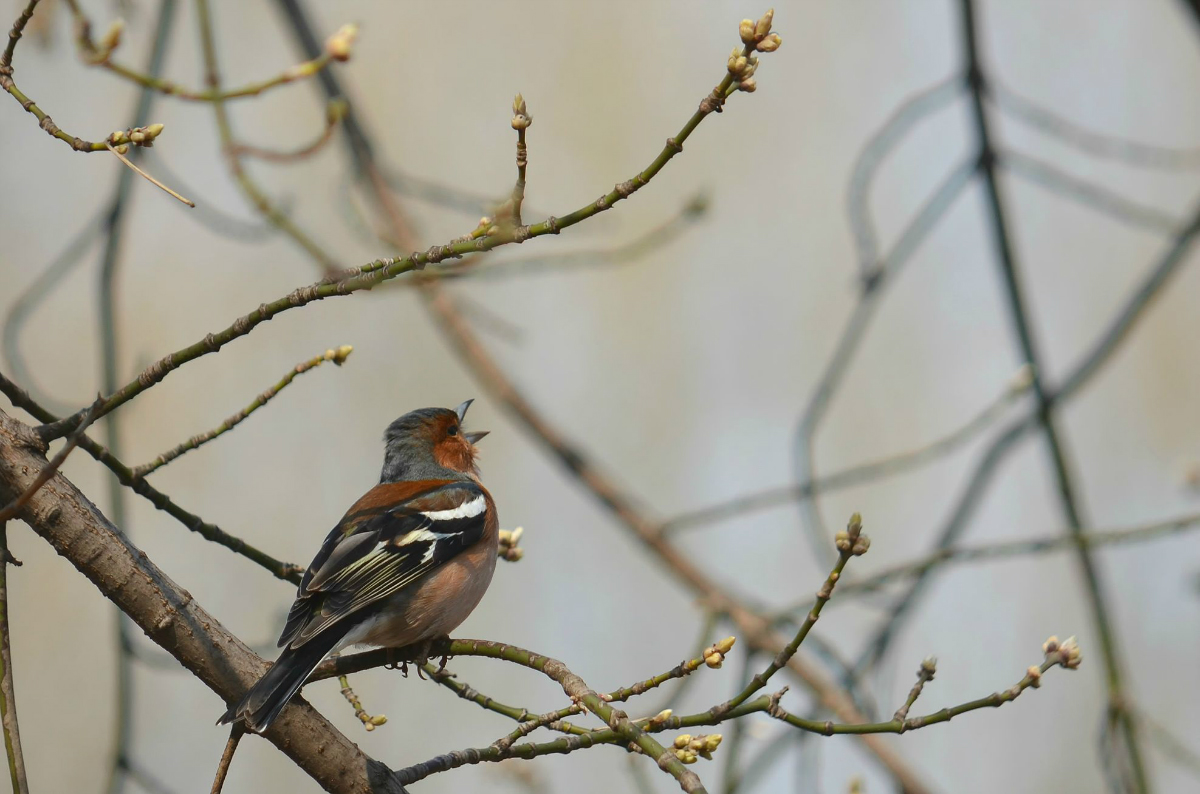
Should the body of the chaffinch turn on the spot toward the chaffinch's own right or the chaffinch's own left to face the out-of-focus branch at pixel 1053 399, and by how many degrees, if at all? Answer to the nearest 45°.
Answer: approximately 45° to the chaffinch's own right

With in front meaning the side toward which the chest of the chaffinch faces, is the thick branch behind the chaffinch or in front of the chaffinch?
behind

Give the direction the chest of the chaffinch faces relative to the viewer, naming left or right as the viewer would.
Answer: facing away from the viewer and to the right of the viewer
